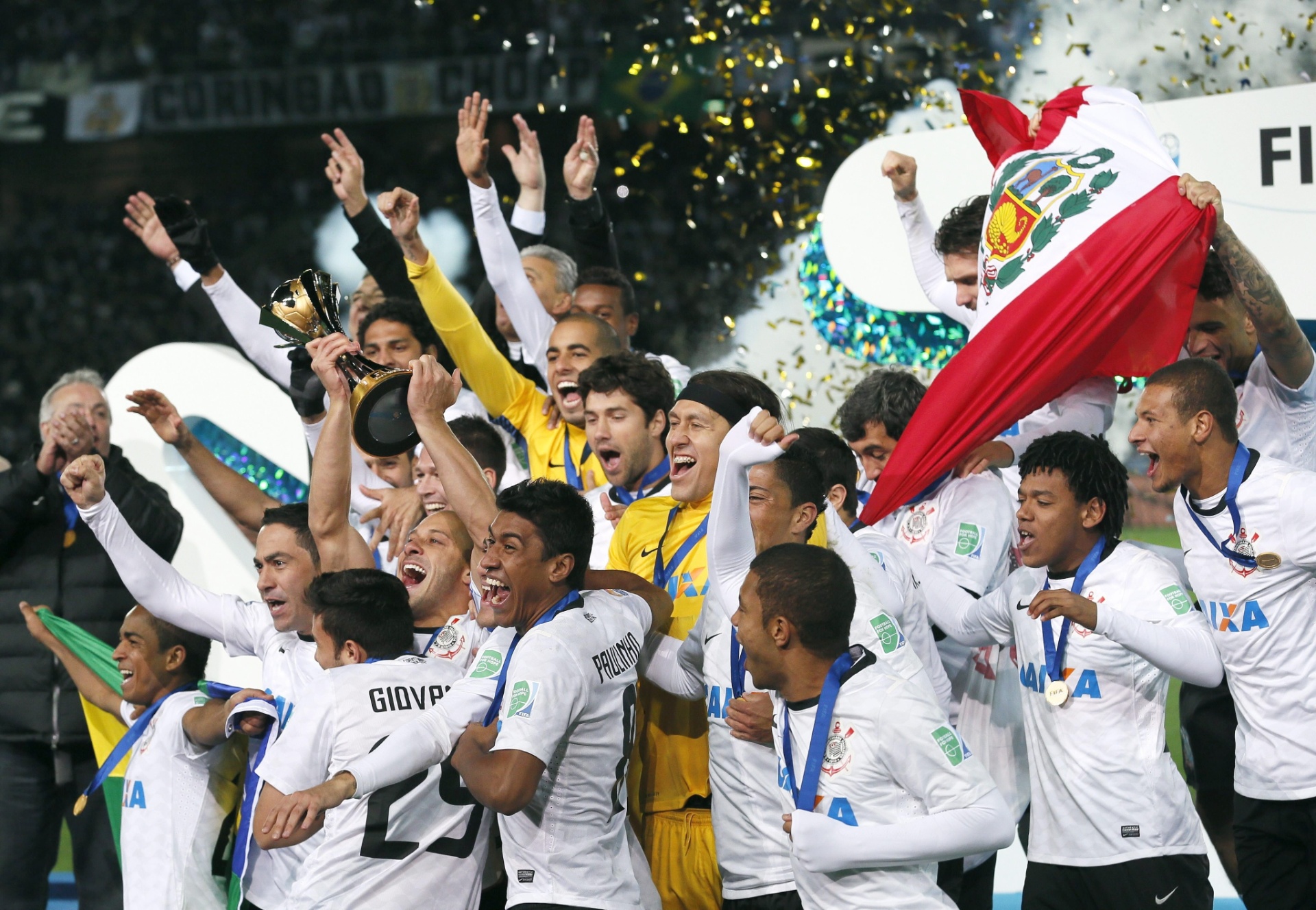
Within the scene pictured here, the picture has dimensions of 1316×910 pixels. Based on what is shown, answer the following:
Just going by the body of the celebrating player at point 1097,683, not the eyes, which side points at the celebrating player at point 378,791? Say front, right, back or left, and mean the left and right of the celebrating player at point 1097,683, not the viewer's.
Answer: front

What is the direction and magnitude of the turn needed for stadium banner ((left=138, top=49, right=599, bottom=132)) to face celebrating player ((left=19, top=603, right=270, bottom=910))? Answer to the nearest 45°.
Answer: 0° — it already faces them

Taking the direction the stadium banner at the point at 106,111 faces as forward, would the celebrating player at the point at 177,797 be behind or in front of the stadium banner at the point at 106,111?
in front

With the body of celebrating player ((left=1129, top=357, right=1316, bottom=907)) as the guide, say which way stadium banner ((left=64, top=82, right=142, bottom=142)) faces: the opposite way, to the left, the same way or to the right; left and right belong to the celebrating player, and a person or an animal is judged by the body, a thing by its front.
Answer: to the left

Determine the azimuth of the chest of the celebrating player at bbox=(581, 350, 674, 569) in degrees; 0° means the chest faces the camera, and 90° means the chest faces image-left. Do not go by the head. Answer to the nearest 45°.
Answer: approximately 45°

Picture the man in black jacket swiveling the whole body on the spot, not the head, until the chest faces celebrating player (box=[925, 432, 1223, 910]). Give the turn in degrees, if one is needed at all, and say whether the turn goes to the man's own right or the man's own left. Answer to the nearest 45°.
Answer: approximately 45° to the man's own left

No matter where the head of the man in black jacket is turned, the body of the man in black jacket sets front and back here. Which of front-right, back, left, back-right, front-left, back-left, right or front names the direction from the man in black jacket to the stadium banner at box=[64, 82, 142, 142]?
back

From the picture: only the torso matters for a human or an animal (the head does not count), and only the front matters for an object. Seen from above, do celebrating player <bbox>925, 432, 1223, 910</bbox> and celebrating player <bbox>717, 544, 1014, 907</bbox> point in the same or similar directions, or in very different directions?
same or similar directions

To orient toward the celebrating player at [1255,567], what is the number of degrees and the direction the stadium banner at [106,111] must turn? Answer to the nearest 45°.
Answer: approximately 45° to its left

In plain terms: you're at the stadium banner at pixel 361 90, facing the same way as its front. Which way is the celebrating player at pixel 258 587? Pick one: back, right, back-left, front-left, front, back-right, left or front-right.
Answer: front

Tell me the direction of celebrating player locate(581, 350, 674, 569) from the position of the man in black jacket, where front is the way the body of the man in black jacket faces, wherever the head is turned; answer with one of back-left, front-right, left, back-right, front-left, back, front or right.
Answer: front-left

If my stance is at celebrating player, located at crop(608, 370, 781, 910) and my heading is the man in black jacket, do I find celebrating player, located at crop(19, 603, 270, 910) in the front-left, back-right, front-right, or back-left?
front-left

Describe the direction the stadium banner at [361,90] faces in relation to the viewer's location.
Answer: facing the viewer

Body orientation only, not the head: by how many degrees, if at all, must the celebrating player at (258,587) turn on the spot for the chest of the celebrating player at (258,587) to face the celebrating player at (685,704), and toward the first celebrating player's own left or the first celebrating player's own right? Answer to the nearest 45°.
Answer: approximately 90° to the first celebrating player's own left

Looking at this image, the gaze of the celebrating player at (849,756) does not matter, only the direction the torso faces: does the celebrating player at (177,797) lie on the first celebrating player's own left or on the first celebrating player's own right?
on the first celebrating player's own right

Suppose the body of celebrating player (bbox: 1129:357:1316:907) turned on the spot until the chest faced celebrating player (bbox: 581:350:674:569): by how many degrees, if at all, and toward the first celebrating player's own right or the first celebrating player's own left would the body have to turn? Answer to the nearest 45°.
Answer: approximately 45° to the first celebrating player's own right

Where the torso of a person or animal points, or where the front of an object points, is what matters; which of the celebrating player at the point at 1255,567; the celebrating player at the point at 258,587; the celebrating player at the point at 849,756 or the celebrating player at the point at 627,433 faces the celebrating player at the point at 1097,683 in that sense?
the celebrating player at the point at 1255,567

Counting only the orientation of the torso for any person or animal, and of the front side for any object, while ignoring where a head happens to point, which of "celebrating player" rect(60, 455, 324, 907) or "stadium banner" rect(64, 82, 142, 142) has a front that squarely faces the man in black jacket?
the stadium banner

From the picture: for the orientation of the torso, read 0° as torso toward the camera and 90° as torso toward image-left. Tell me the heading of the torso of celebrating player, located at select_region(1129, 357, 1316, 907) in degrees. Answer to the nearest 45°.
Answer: approximately 45°

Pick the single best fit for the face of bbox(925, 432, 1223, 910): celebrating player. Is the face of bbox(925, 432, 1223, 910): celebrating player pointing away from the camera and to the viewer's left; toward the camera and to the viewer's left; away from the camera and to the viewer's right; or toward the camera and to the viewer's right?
toward the camera and to the viewer's left
